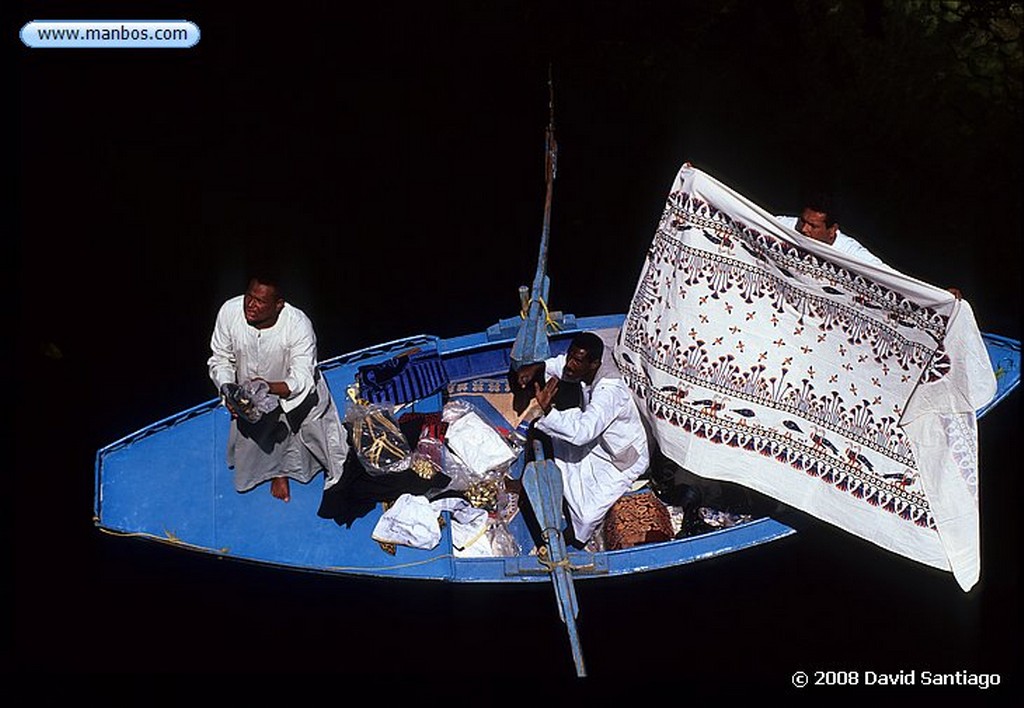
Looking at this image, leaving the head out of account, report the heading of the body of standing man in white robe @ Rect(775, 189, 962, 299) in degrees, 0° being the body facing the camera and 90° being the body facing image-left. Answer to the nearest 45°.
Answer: approximately 45°

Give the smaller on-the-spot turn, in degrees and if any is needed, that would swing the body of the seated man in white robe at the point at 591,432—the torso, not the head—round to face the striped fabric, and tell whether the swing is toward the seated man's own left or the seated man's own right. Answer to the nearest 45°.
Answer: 0° — they already face it

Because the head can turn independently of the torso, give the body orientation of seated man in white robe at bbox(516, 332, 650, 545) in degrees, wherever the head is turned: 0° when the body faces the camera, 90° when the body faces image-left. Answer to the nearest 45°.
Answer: approximately 90°

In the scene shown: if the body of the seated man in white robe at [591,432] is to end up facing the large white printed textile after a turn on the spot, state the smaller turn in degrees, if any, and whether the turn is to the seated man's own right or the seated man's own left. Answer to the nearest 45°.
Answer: approximately 180°
